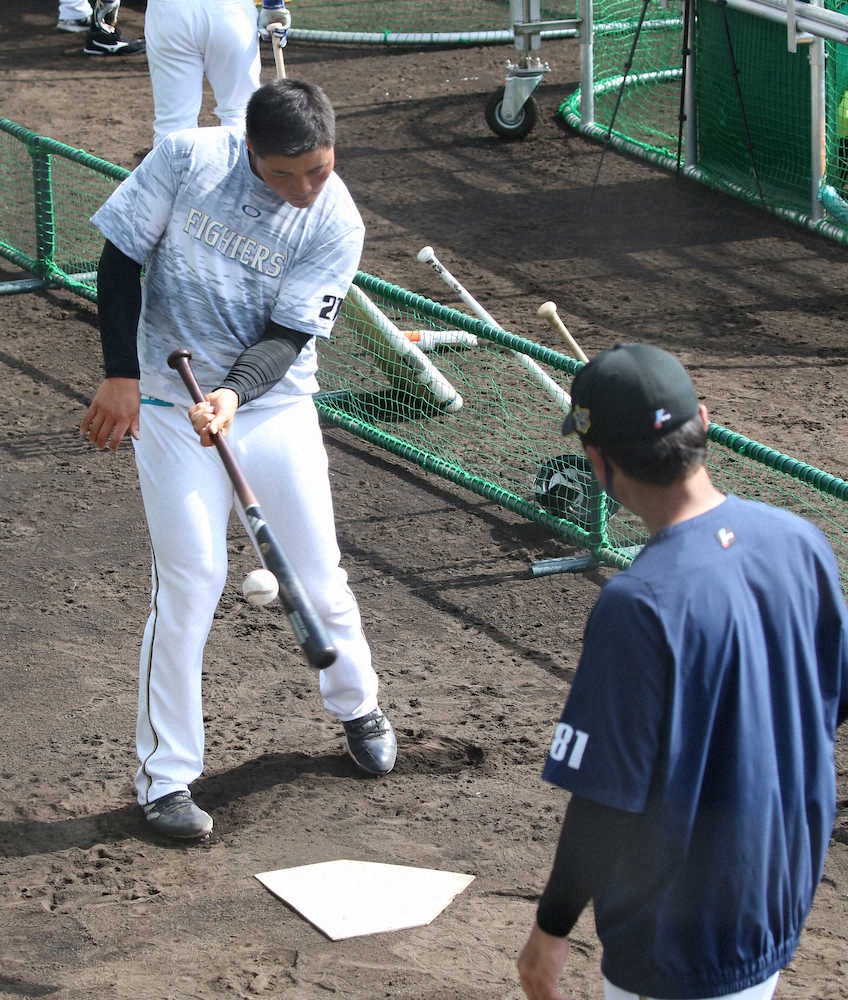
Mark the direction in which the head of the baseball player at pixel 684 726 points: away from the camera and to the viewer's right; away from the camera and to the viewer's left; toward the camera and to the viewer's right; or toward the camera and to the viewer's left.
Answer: away from the camera and to the viewer's left

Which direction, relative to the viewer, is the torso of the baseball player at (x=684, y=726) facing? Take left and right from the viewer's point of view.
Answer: facing away from the viewer and to the left of the viewer

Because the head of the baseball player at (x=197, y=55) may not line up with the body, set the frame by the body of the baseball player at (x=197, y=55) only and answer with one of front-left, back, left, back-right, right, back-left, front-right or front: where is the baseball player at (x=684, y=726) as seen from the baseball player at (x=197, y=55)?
back

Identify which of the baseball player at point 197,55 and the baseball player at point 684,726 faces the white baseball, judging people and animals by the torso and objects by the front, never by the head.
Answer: the baseball player at point 684,726

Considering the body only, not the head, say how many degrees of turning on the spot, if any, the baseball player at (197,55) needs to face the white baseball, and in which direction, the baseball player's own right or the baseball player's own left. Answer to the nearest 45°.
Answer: approximately 180°

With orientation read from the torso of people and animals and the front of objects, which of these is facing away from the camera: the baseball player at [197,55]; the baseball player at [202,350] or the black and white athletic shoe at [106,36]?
the baseball player at [197,55]

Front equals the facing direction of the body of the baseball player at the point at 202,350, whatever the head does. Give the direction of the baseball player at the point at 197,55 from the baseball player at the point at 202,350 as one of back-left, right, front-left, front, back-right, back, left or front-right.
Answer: back-left

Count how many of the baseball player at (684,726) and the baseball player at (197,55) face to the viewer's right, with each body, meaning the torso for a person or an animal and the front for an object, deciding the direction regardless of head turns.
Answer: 0

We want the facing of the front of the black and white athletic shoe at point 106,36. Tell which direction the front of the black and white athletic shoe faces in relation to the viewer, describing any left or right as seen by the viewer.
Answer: facing to the right of the viewer
